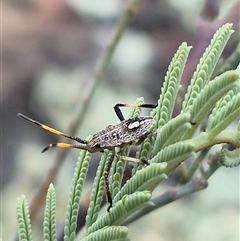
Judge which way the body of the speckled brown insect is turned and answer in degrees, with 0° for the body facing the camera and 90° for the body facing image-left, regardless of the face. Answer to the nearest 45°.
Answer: approximately 90°
